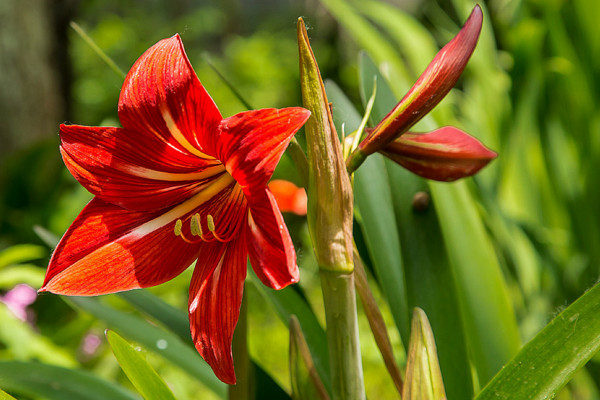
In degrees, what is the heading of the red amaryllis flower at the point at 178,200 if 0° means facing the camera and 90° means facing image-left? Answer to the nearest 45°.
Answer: approximately 45°

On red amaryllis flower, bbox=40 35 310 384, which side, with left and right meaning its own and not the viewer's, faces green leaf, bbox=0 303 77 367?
right
